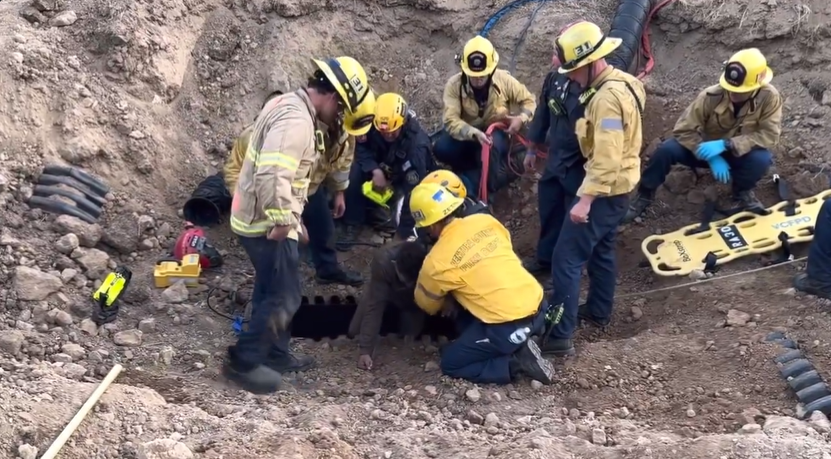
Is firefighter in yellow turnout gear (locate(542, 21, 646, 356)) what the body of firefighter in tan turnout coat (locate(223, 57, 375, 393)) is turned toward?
yes

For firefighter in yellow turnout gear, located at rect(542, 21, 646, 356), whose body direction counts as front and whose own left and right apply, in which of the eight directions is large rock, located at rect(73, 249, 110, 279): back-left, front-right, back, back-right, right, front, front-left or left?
front

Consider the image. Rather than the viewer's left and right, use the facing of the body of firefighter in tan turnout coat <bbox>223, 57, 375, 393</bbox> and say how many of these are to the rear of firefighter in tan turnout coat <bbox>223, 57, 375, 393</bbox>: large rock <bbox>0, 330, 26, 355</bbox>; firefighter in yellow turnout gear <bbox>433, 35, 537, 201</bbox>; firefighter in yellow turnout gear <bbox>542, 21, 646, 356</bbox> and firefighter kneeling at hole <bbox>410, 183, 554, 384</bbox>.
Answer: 1

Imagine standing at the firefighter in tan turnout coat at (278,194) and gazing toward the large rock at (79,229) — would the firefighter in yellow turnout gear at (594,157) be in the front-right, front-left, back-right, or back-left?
back-right

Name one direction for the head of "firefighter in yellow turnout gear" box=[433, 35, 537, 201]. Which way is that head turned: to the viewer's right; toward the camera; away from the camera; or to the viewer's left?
toward the camera

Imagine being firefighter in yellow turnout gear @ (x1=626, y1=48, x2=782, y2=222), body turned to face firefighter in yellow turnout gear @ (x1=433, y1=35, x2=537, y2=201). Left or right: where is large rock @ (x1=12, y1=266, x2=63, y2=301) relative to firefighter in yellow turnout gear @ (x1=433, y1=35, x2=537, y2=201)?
left

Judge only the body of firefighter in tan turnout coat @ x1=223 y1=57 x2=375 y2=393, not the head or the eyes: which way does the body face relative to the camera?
to the viewer's right

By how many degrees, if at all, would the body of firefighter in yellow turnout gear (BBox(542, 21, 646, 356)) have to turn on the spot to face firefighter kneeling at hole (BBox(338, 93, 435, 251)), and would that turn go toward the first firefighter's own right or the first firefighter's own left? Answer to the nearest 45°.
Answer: approximately 45° to the first firefighter's own right

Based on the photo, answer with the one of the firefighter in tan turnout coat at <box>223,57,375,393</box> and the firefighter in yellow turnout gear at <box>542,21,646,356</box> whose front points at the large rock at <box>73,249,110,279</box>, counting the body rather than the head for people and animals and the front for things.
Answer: the firefighter in yellow turnout gear at <box>542,21,646,356</box>

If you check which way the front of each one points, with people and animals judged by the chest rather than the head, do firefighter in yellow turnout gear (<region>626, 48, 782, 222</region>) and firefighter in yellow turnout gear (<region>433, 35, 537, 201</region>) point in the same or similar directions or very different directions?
same or similar directions

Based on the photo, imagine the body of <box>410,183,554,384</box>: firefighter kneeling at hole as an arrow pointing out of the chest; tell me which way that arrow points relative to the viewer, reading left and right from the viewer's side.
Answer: facing away from the viewer and to the left of the viewer

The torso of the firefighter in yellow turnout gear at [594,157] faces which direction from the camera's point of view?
to the viewer's left

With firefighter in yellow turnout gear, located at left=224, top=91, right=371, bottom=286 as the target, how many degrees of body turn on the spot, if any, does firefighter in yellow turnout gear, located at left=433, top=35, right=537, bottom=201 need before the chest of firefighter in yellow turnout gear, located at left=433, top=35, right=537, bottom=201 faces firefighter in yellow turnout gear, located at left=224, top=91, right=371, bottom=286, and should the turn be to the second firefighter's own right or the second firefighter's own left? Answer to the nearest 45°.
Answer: approximately 45° to the second firefighter's own right

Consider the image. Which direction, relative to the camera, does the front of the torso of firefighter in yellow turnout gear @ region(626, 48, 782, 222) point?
toward the camera

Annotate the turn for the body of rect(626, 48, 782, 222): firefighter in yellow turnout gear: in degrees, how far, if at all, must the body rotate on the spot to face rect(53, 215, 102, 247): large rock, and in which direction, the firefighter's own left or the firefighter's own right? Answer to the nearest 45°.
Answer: approximately 45° to the firefighter's own right

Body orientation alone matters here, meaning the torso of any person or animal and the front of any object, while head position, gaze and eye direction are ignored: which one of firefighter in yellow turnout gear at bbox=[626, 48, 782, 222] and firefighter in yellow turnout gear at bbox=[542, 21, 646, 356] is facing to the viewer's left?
firefighter in yellow turnout gear at bbox=[542, 21, 646, 356]

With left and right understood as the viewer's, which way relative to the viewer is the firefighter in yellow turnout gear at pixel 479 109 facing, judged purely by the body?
facing the viewer

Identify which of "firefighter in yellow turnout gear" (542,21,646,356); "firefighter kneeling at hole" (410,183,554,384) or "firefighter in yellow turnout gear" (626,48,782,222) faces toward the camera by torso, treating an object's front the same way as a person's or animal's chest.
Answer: "firefighter in yellow turnout gear" (626,48,782,222)

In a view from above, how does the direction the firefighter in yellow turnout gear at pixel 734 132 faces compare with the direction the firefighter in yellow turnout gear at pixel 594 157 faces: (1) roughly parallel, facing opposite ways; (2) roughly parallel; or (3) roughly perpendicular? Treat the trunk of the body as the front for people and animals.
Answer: roughly perpendicular
